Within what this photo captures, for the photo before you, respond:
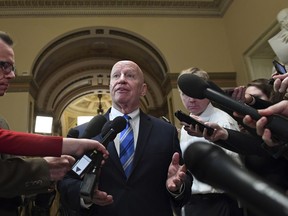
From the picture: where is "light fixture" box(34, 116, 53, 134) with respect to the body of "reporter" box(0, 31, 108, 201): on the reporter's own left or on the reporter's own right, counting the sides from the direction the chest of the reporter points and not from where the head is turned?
on the reporter's own left

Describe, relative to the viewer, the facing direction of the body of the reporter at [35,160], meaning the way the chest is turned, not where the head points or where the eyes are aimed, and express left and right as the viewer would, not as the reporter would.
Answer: facing to the right of the viewer

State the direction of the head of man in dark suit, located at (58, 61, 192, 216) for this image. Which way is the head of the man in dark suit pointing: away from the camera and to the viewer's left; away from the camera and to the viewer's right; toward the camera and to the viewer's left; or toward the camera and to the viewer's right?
toward the camera and to the viewer's left

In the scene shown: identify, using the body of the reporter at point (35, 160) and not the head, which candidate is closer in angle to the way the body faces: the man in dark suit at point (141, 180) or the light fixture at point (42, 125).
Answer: the man in dark suit

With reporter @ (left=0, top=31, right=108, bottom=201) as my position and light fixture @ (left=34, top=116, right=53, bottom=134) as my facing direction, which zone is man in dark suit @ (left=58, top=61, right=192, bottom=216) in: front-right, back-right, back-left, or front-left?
front-right
